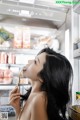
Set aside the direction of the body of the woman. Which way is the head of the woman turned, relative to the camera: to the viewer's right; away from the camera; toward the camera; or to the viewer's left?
to the viewer's left

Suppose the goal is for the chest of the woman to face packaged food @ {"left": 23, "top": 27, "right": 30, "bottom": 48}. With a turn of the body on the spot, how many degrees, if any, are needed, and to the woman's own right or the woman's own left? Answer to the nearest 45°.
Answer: approximately 90° to the woman's own right

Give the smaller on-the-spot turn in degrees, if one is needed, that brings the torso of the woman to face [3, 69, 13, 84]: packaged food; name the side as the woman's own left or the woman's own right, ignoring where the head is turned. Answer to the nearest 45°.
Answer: approximately 45° to the woman's own right

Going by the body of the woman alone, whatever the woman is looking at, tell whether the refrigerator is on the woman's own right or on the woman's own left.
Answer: on the woman's own right

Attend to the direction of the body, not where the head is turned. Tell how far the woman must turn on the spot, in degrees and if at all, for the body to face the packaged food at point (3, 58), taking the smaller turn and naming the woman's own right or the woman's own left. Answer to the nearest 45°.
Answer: approximately 45° to the woman's own right

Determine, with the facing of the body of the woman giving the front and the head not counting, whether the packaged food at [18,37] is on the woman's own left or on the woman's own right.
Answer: on the woman's own right

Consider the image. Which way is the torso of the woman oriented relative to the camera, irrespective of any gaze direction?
to the viewer's left

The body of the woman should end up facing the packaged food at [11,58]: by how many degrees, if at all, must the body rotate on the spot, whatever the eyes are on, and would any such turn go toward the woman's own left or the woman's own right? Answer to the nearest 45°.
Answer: approximately 45° to the woman's own right
